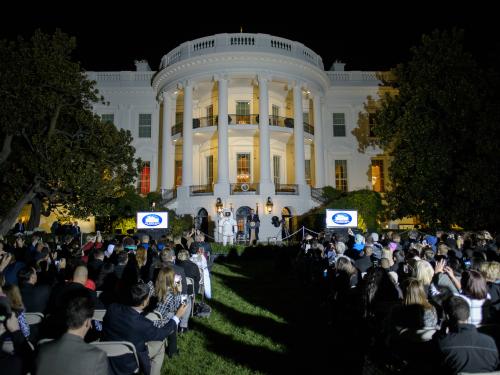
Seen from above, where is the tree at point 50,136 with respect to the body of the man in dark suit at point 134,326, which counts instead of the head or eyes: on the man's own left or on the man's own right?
on the man's own left

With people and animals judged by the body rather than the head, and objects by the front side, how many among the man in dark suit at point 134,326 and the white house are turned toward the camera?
1

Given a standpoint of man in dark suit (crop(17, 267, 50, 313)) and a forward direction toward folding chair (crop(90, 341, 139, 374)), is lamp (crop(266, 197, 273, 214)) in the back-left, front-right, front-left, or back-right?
back-left

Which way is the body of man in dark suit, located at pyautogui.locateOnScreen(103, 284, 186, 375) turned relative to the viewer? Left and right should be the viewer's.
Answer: facing away from the viewer and to the right of the viewer

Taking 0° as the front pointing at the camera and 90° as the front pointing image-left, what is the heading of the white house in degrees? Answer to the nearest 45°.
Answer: approximately 0°

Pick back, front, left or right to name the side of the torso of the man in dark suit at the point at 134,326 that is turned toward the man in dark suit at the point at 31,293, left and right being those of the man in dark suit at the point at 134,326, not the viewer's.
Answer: left

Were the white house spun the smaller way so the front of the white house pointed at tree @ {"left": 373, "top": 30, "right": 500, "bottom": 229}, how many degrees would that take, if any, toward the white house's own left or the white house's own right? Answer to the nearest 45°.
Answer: approximately 45° to the white house's own left

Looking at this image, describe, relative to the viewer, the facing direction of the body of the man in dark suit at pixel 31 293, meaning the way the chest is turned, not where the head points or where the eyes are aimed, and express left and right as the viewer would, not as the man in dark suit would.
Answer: facing away from the viewer and to the right of the viewer

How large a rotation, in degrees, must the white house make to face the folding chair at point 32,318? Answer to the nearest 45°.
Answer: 0° — it already faces it

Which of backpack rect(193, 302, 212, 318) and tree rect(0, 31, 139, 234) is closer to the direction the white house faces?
the backpack

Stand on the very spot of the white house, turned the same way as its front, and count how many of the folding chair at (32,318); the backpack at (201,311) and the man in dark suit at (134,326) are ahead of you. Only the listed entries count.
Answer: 3

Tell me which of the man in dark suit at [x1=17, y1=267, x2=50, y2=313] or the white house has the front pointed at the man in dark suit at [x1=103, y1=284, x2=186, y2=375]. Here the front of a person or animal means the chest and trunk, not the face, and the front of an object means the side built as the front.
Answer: the white house
